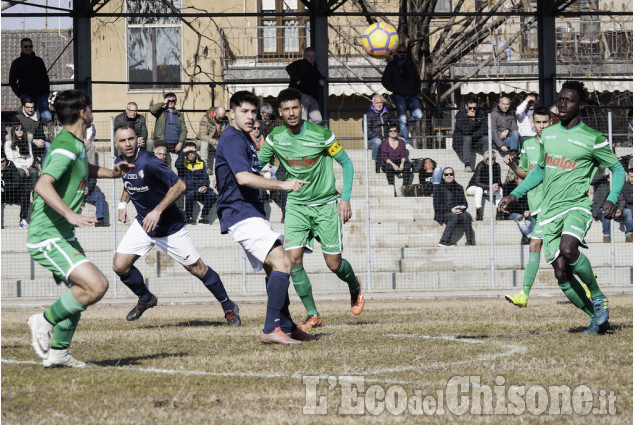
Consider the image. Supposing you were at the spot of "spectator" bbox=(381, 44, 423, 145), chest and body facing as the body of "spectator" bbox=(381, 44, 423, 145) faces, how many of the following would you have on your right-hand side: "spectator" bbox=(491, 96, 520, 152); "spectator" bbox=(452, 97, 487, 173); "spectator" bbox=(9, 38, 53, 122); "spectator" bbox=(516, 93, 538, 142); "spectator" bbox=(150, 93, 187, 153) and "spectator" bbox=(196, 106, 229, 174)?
3

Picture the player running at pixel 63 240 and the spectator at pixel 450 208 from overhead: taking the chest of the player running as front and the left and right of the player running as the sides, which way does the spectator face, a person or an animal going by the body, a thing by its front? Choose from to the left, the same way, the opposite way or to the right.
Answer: to the right

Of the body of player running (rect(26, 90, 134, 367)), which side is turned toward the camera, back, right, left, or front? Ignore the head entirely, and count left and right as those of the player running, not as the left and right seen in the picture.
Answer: right

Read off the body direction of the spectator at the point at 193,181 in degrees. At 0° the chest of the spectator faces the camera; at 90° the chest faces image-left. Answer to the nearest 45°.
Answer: approximately 0°

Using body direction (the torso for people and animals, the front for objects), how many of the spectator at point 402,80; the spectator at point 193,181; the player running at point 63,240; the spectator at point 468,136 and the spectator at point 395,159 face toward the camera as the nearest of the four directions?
4
